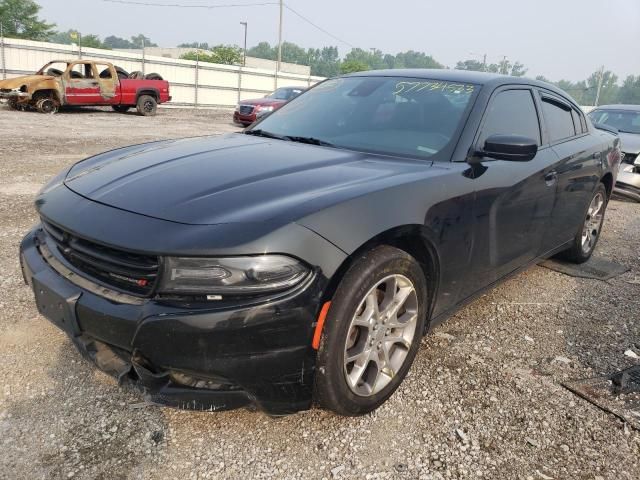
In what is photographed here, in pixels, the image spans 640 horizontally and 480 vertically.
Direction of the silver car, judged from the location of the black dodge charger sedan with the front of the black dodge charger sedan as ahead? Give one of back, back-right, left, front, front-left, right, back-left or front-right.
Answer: back

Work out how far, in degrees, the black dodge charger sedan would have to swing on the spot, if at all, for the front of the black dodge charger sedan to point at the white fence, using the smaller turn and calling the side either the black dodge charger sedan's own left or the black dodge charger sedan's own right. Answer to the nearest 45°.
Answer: approximately 135° to the black dodge charger sedan's own right

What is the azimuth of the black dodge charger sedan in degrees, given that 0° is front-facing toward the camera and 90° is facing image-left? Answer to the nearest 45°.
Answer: approximately 45°

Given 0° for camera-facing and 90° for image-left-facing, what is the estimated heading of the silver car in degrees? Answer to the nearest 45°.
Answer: approximately 45°

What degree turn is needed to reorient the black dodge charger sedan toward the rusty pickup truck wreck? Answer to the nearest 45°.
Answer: approximately 90° to its right

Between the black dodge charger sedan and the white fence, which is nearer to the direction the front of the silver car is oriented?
the black dodge charger sedan

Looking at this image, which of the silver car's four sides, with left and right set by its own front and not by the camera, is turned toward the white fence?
right
